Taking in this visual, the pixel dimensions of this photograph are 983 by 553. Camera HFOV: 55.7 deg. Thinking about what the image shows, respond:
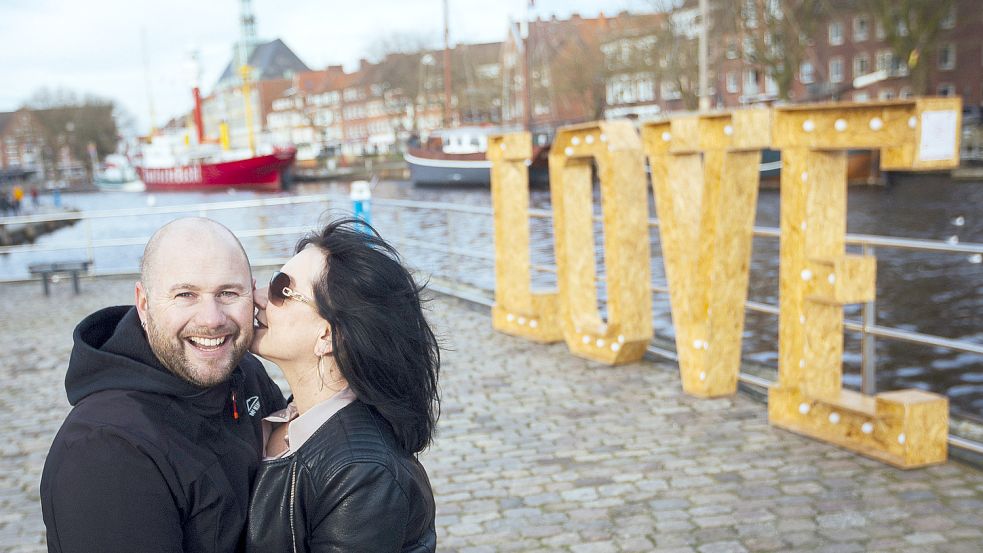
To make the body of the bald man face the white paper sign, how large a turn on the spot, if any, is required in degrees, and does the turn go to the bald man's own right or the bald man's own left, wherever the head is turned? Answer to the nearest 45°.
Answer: approximately 90° to the bald man's own left

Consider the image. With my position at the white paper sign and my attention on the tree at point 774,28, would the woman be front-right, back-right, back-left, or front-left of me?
back-left

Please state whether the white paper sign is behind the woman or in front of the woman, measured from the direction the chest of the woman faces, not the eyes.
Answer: behind

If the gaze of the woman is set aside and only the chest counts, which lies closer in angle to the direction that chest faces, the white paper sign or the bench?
the bench

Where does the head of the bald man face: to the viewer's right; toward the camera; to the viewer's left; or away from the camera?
toward the camera

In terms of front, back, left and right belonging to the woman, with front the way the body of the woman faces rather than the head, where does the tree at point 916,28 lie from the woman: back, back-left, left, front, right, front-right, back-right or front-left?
back-right

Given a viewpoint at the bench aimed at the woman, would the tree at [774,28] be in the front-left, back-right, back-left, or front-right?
back-left

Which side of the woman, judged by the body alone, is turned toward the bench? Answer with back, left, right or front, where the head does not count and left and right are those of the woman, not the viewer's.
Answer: right

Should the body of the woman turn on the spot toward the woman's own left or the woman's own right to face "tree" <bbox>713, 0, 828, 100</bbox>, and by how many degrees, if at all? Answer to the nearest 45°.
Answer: approximately 135° to the woman's own right

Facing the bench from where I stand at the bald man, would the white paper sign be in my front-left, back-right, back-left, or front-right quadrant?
front-right

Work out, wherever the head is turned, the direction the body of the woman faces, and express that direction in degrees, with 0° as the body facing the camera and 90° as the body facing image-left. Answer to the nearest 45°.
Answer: approximately 90°

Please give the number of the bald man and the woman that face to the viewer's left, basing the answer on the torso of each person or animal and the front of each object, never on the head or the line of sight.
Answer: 1

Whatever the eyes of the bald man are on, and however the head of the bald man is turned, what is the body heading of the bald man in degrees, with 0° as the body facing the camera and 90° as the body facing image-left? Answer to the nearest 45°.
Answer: approximately 315°

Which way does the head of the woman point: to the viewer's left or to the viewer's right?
to the viewer's left

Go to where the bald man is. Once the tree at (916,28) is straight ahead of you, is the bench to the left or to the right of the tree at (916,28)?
left
